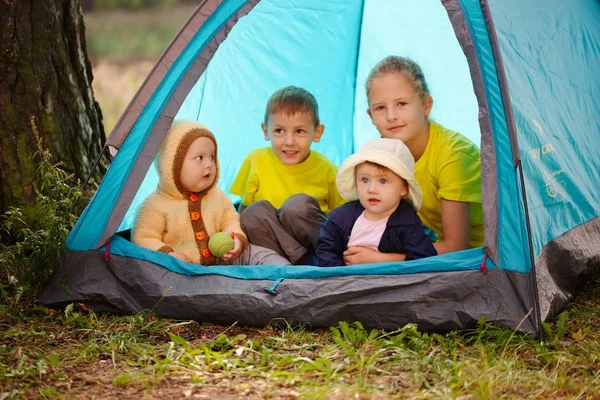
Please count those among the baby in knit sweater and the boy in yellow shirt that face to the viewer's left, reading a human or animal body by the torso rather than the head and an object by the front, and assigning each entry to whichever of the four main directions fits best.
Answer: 0

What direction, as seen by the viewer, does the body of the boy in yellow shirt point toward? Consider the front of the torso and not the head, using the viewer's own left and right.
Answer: facing the viewer

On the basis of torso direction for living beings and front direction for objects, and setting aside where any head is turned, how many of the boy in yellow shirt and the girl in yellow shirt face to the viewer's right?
0

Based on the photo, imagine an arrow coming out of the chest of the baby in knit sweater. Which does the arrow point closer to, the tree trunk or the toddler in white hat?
the toddler in white hat

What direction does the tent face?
toward the camera

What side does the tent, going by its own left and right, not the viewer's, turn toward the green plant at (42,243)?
right

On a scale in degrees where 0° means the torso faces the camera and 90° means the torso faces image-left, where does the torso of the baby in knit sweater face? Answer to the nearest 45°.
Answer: approximately 315°

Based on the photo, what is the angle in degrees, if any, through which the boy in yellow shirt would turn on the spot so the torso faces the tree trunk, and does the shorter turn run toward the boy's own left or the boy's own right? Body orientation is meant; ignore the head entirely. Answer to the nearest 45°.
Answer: approximately 90° to the boy's own right

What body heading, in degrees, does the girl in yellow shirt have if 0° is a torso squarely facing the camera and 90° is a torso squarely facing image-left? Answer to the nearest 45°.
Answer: approximately 45°

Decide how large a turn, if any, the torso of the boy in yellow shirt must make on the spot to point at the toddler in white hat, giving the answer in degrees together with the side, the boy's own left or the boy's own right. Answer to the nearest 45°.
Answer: approximately 45° to the boy's own left
